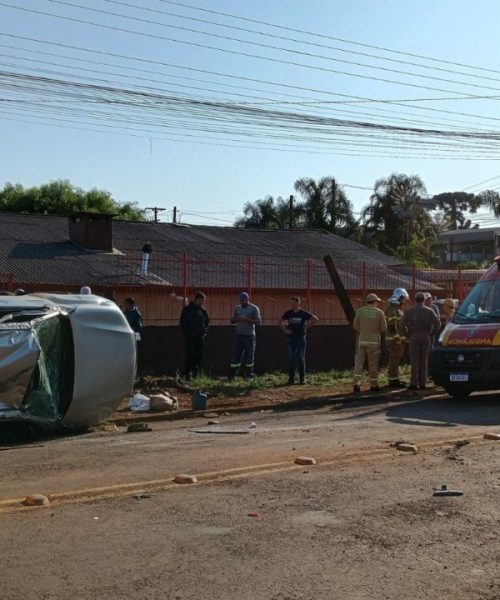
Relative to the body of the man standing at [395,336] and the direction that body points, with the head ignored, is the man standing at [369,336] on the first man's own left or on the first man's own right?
on the first man's own right

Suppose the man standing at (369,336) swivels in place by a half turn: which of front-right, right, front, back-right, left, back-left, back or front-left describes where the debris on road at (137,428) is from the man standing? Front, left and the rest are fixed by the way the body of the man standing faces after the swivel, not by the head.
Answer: front-right

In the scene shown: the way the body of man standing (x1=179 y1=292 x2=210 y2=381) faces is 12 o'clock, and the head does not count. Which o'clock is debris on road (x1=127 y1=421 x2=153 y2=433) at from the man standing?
The debris on road is roughly at 2 o'clock from the man standing.

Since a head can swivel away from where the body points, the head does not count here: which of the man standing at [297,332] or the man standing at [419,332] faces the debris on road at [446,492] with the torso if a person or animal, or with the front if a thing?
the man standing at [297,332]

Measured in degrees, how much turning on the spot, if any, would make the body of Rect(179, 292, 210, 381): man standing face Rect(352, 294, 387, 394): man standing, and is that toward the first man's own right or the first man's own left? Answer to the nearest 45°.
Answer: approximately 45° to the first man's own left
